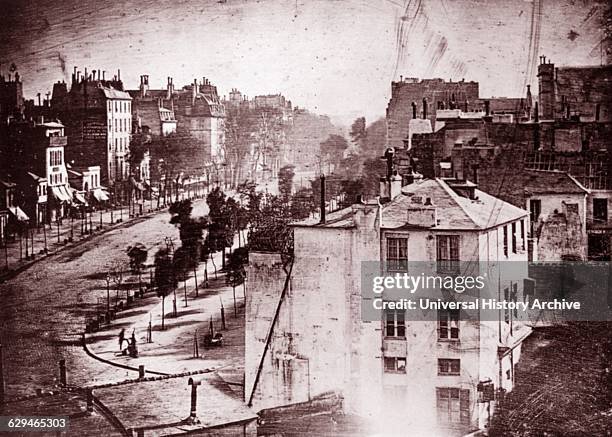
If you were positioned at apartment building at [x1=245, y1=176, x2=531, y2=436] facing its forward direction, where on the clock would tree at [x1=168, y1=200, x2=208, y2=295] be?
The tree is roughly at 5 o'clock from the apartment building.

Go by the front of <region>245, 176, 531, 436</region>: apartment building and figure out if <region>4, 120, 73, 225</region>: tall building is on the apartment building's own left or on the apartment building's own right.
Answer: on the apartment building's own right
